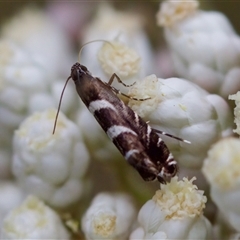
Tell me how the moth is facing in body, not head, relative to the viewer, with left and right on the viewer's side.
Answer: facing away from the viewer and to the left of the viewer

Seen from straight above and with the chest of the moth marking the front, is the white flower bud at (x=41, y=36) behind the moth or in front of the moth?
in front
